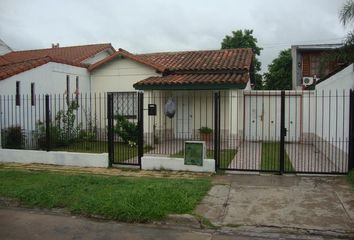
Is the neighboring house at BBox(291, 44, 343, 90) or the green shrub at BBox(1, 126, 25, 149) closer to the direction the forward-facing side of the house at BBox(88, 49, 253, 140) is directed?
the green shrub

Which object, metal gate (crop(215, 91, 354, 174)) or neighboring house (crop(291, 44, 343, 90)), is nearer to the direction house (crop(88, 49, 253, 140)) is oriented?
the metal gate

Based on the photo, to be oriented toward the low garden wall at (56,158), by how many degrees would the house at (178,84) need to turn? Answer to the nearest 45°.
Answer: approximately 45° to its right

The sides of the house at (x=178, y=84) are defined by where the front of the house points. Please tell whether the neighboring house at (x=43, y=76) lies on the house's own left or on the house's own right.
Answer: on the house's own right

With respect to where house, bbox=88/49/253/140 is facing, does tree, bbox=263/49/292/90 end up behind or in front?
behind

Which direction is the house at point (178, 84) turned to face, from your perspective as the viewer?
facing the viewer

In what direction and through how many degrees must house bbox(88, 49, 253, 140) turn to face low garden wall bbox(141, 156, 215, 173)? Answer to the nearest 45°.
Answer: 0° — it already faces it
